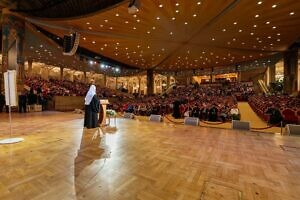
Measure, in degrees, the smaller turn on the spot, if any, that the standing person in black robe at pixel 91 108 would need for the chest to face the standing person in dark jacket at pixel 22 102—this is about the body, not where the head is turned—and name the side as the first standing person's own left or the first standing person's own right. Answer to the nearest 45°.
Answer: approximately 90° to the first standing person's own left

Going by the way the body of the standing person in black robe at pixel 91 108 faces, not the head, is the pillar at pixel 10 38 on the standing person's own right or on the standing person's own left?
on the standing person's own left

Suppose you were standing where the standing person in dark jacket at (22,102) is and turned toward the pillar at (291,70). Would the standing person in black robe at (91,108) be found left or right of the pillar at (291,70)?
right

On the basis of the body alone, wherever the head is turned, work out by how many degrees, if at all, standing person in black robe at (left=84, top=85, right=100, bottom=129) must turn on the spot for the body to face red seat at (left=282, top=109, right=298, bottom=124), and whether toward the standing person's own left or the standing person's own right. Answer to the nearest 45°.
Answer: approximately 45° to the standing person's own right

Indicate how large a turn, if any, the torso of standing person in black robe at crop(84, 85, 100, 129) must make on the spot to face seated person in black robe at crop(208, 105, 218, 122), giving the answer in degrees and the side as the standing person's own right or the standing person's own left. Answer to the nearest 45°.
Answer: approximately 45° to the standing person's own right

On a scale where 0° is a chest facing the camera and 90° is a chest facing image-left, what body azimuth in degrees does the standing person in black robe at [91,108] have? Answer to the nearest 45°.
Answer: approximately 225°
